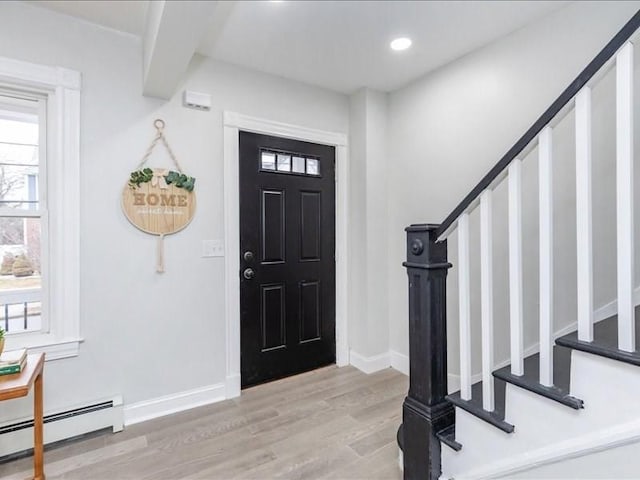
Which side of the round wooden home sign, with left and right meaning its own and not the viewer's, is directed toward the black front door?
left

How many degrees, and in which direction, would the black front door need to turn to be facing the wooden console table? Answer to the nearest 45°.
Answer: approximately 90° to its right

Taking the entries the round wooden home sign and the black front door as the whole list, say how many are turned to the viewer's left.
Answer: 0

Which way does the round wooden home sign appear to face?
toward the camera

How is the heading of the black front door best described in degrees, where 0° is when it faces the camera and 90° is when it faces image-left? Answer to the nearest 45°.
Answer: approximately 315°

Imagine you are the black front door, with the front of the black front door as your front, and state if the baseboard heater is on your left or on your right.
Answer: on your right

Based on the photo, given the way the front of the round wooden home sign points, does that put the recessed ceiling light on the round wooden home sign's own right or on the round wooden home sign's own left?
on the round wooden home sign's own left

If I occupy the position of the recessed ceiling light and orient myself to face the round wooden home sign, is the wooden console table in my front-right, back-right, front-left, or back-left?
front-left
